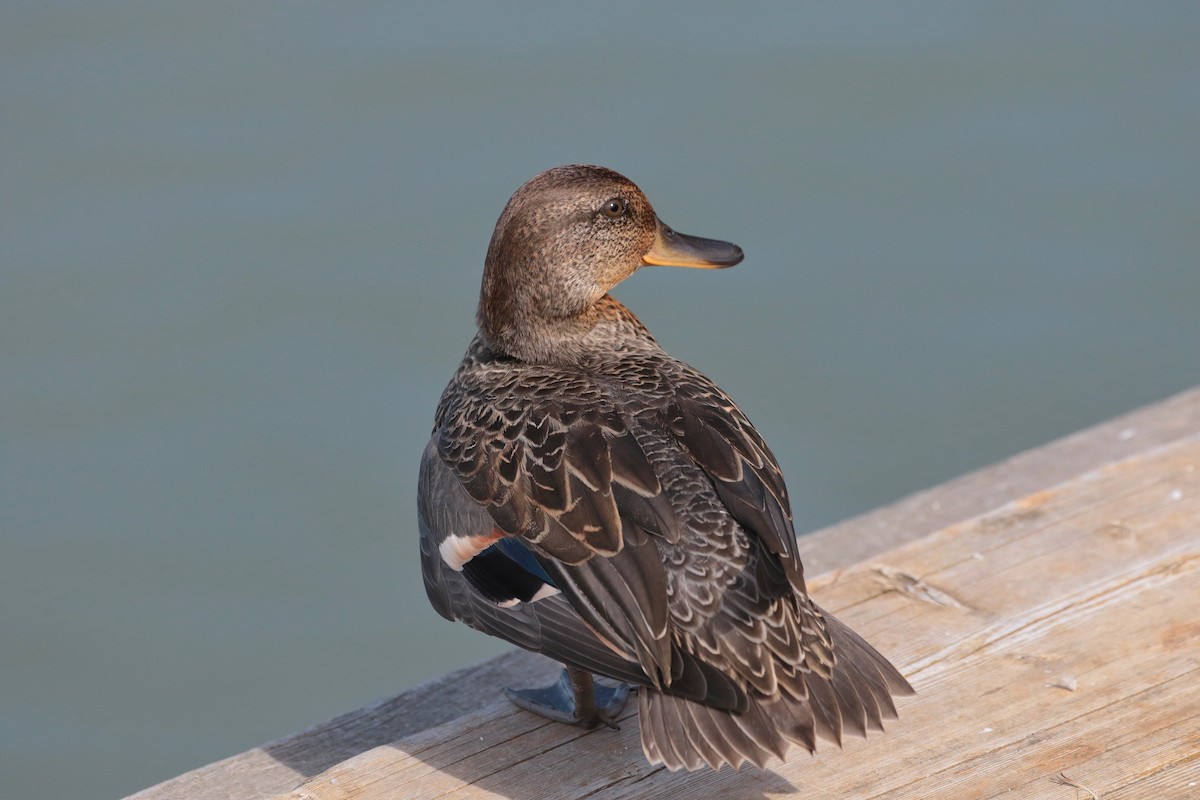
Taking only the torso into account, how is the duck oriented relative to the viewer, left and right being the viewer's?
facing away from the viewer and to the left of the viewer
